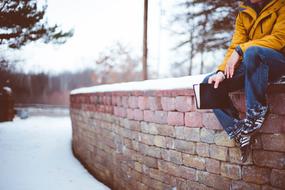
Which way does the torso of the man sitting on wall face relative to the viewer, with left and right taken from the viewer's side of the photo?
facing the viewer and to the left of the viewer
